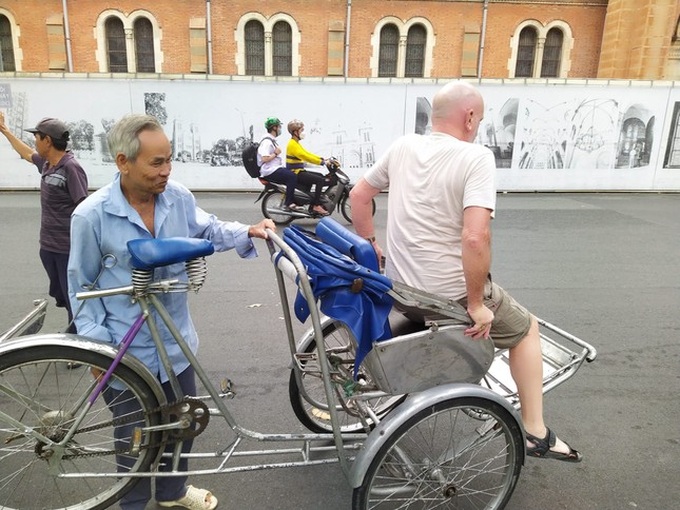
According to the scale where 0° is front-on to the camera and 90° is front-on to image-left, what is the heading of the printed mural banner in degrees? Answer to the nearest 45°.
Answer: approximately 0°

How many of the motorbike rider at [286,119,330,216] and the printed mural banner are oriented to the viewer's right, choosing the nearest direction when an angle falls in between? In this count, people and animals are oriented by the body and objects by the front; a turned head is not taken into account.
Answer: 1

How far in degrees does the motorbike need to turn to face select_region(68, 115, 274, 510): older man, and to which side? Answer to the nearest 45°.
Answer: approximately 90° to its right

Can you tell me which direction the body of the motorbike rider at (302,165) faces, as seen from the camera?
to the viewer's right

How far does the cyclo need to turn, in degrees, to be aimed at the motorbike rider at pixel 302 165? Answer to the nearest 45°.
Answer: approximately 90° to its left

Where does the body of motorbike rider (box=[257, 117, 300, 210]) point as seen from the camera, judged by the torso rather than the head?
to the viewer's right

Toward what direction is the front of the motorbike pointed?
to the viewer's right

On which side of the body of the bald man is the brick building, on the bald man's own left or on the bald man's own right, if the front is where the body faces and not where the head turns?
on the bald man's own left

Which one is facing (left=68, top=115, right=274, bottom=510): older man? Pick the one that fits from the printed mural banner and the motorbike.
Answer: the printed mural banner

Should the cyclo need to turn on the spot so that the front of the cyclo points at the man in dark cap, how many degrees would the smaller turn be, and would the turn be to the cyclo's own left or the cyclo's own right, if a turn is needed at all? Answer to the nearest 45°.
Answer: approximately 135° to the cyclo's own left

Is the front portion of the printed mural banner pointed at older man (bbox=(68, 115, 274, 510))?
yes

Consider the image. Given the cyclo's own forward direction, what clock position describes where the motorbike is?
The motorbike is roughly at 9 o'clock from the cyclo.

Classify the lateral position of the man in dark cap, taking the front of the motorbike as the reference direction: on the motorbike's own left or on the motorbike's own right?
on the motorbike's own right

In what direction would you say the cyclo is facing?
to the viewer's right

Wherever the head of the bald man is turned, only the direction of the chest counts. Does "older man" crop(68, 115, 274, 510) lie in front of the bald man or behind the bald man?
behind

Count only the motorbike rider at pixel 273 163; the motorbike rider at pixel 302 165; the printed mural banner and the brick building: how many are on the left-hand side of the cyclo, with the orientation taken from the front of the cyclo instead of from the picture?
4
